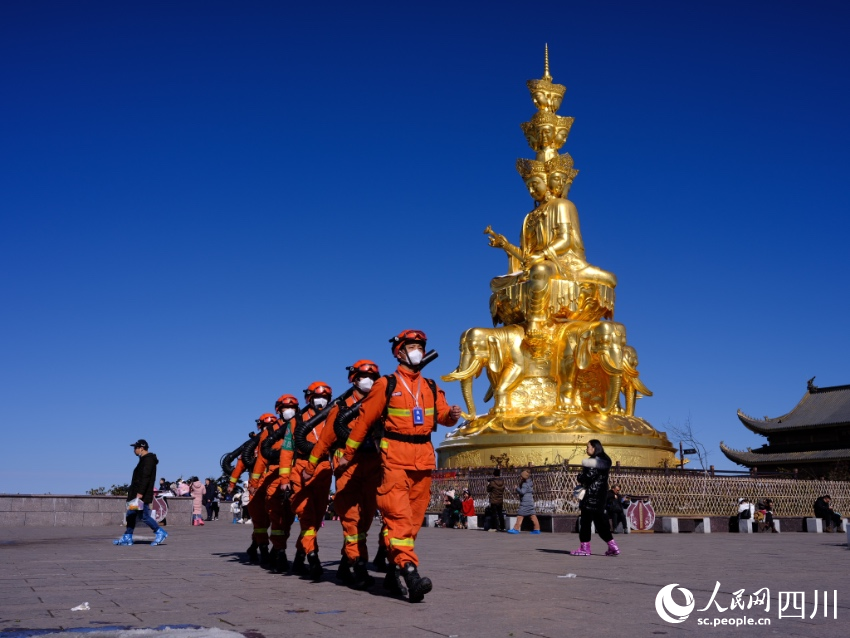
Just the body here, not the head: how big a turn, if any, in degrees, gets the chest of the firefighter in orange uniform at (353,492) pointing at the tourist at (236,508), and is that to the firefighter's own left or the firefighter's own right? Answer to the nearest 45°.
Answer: approximately 135° to the firefighter's own left

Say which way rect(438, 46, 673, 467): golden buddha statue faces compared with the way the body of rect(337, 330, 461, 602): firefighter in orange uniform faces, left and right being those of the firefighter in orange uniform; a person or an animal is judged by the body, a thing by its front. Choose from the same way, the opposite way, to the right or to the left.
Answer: to the right

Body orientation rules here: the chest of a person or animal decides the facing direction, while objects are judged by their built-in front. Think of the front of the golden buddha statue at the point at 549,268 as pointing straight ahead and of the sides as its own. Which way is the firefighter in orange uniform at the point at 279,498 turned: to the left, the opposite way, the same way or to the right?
to the left

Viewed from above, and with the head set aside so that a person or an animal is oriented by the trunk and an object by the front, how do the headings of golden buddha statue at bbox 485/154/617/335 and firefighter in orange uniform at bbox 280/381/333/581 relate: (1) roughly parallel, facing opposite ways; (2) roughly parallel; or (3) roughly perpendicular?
roughly perpendicular

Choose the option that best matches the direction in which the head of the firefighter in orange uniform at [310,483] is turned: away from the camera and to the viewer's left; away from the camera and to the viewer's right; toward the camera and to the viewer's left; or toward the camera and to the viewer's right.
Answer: toward the camera and to the viewer's right

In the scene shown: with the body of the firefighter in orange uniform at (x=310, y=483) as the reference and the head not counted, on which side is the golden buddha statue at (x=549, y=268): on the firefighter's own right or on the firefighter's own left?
on the firefighter's own left

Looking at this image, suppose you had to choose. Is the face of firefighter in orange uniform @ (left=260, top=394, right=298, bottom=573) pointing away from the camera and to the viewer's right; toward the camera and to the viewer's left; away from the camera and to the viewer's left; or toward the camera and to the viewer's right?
toward the camera and to the viewer's right

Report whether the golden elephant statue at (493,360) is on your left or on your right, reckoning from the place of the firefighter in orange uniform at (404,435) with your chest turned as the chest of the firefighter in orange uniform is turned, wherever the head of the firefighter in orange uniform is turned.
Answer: on your left

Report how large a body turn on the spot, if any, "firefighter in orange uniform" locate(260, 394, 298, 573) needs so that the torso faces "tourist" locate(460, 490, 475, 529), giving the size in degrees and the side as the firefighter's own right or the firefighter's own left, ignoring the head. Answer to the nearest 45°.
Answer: approximately 135° to the firefighter's own left
